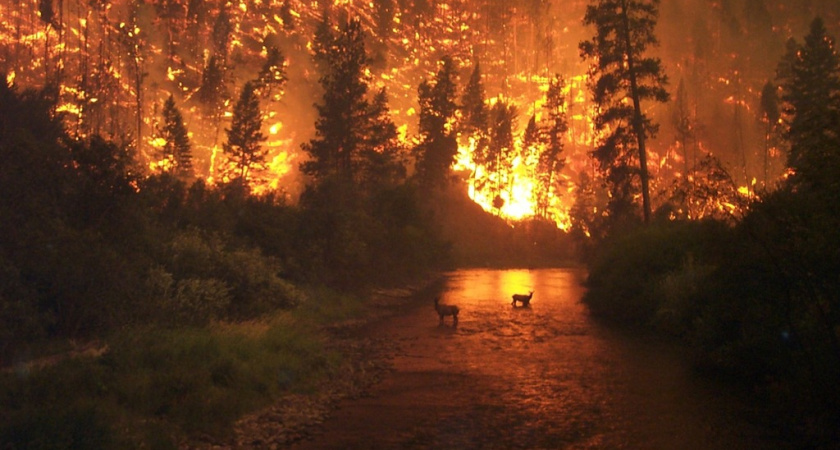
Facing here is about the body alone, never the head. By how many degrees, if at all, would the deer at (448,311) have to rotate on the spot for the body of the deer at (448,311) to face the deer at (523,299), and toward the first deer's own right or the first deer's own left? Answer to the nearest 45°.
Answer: approximately 135° to the first deer's own right

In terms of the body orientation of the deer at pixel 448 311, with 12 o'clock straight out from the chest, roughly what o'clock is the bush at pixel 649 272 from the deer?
The bush is roughly at 6 o'clock from the deer.

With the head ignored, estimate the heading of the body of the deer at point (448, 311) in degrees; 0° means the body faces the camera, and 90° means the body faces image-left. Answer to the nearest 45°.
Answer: approximately 90°
